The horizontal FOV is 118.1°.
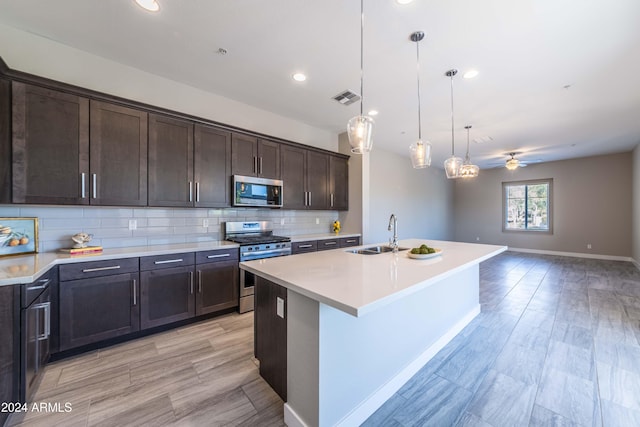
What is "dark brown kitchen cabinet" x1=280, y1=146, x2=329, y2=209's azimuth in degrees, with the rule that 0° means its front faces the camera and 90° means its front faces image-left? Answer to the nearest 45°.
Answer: approximately 315°

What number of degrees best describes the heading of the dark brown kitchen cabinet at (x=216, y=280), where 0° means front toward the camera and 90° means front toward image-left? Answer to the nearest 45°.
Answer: approximately 315°

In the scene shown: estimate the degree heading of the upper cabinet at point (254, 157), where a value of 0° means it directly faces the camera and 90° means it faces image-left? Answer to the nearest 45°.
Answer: approximately 315°

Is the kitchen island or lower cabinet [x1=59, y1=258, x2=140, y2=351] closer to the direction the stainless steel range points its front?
the kitchen island

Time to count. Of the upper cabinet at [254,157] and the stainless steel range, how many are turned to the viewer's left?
0

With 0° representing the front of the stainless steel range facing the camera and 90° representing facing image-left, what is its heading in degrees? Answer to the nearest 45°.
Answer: approximately 315°
